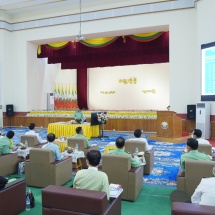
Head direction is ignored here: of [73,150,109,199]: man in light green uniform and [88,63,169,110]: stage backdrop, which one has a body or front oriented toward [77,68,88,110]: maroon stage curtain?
the man in light green uniform

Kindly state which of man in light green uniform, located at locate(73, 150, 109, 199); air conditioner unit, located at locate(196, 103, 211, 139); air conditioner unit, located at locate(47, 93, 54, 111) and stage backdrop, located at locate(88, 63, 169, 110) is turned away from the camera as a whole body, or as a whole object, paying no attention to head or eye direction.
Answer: the man in light green uniform

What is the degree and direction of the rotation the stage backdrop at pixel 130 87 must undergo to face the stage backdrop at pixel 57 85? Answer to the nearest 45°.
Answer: approximately 90° to its right

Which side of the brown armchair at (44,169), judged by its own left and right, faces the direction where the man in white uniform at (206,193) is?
right

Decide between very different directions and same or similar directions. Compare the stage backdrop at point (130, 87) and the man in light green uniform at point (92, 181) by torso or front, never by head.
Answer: very different directions

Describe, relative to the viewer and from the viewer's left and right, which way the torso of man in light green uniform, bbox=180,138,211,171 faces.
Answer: facing away from the viewer and to the left of the viewer

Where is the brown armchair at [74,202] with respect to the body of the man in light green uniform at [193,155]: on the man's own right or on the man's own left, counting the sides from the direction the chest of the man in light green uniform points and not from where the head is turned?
on the man's own left

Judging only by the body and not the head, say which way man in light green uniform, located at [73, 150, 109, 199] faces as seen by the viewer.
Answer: away from the camera

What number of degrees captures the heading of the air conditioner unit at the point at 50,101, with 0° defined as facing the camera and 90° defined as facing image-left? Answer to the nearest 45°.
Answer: approximately 315°
